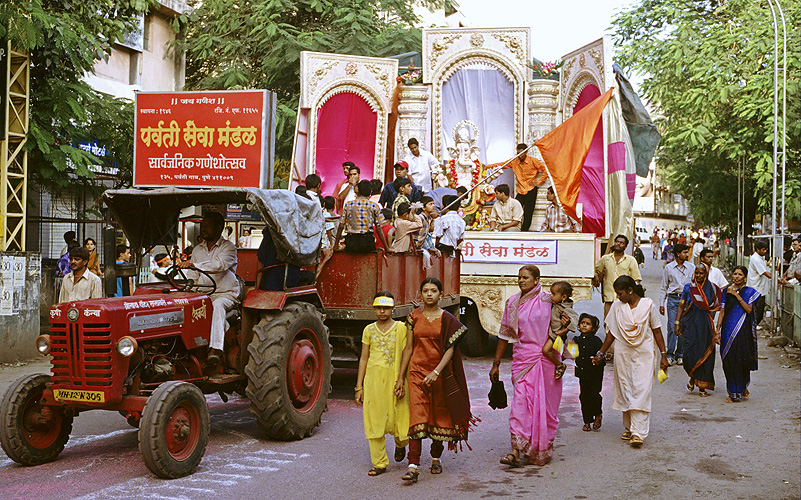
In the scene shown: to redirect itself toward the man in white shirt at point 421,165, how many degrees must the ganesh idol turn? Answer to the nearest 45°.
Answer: approximately 45° to its right

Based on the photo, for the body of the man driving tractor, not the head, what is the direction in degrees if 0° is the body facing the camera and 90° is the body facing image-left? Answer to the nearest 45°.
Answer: approximately 45°

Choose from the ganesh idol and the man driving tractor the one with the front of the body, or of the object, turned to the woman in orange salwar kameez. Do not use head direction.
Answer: the ganesh idol

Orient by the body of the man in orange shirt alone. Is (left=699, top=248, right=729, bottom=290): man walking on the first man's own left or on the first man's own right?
on the first man's own left

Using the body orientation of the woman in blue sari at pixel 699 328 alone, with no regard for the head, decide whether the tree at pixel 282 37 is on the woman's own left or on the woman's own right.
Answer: on the woman's own right

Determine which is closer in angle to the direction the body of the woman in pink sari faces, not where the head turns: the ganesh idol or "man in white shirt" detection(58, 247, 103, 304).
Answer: the man in white shirt

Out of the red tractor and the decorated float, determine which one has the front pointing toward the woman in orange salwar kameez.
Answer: the decorated float

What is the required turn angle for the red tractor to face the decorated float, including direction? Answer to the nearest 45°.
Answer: approximately 180°

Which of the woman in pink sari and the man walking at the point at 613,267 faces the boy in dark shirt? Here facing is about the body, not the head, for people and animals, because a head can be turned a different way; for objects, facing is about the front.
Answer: the man walking
